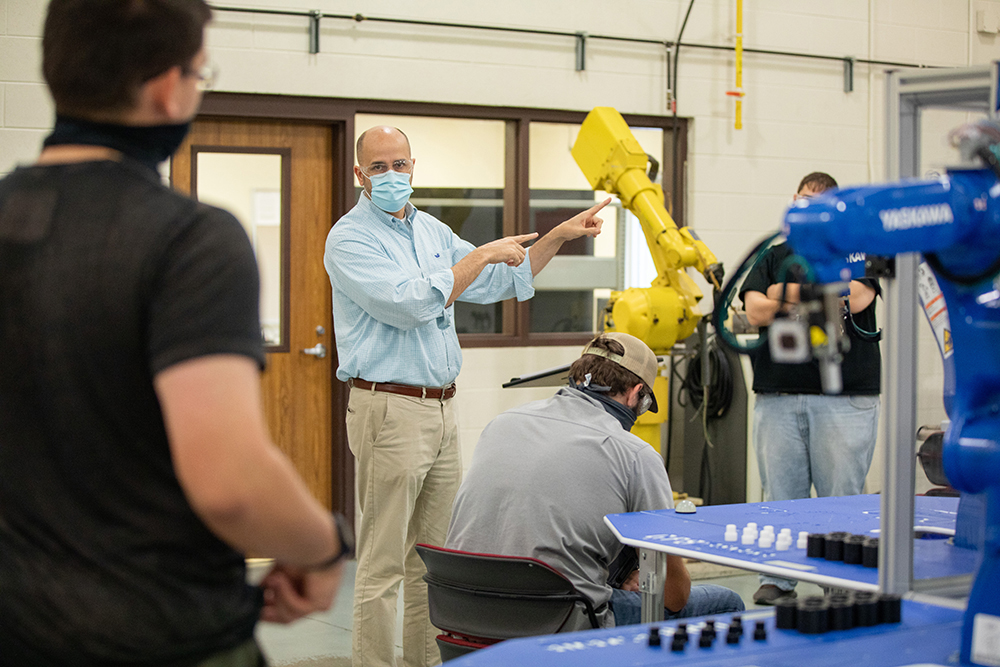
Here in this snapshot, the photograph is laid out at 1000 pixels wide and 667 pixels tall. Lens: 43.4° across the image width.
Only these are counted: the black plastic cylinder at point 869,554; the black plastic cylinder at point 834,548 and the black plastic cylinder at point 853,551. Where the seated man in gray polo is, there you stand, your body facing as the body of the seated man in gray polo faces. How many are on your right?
3

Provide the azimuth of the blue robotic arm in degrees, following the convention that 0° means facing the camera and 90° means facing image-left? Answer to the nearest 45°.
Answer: approximately 90°

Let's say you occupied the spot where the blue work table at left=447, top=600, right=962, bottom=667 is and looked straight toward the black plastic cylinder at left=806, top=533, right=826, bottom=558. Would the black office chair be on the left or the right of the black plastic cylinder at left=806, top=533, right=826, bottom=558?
left

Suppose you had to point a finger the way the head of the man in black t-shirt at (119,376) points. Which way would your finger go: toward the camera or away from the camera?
away from the camera

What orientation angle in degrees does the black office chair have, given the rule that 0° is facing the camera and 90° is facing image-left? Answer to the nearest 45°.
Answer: approximately 225°

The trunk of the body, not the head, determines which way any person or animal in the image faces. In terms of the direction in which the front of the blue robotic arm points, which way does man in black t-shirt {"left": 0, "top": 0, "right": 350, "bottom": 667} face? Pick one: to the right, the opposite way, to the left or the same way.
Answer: to the right

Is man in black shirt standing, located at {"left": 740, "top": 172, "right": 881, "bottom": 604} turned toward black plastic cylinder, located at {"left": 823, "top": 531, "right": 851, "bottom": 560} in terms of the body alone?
yes

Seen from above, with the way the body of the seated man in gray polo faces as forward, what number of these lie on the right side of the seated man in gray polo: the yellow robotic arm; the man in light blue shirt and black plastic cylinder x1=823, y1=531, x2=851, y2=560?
1

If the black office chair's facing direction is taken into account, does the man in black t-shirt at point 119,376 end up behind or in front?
behind

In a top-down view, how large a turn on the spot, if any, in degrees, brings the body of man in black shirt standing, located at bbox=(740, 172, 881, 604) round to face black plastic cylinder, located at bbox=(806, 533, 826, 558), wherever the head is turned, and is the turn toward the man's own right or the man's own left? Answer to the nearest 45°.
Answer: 0° — they already face it

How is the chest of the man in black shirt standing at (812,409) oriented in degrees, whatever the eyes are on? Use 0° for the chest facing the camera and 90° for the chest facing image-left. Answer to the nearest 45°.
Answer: approximately 0°

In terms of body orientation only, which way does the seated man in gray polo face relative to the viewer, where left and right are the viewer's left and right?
facing away from the viewer and to the right of the viewer

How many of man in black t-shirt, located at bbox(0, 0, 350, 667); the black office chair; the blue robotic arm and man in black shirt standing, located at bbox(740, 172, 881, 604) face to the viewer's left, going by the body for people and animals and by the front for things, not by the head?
1
